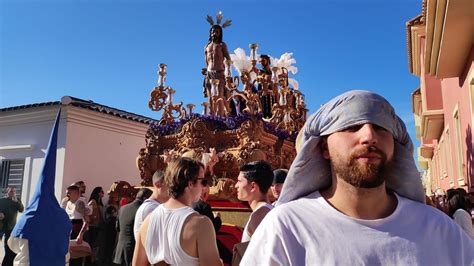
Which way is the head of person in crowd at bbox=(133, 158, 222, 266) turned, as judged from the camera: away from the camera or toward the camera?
away from the camera

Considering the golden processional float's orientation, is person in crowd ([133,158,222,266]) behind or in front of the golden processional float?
in front

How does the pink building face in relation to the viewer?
to the viewer's left

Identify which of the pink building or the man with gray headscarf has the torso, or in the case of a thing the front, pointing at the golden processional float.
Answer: the pink building

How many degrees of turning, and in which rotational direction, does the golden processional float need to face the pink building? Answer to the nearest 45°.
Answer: approximately 90° to its left

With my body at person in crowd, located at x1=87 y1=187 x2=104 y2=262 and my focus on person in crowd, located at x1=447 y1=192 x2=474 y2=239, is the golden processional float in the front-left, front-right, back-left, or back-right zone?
front-left

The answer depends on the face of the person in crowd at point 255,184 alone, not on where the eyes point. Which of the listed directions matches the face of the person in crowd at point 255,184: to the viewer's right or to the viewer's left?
to the viewer's left

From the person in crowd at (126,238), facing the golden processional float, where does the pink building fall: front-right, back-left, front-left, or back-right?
front-right

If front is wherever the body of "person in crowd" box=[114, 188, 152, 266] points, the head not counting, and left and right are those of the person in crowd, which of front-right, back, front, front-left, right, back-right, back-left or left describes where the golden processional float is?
front

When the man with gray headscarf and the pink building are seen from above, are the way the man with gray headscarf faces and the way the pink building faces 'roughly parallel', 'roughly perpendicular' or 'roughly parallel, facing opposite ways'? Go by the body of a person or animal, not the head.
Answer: roughly perpendicular

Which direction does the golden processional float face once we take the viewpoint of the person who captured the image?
facing the viewer and to the left of the viewer

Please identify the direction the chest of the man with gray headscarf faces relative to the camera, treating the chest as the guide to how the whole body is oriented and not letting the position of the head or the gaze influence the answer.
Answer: toward the camera

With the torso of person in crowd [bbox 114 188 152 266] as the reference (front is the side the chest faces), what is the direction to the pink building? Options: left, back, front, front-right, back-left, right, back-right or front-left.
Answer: front-right
